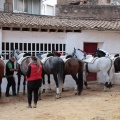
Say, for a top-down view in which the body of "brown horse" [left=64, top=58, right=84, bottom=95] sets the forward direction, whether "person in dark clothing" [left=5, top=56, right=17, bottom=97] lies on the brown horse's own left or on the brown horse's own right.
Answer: on the brown horse's own left

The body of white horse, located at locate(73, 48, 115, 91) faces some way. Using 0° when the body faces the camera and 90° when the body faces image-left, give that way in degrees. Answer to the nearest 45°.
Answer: approximately 135°

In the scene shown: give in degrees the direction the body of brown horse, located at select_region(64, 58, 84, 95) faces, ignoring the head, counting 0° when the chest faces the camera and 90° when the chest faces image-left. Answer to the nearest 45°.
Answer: approximately 135°
